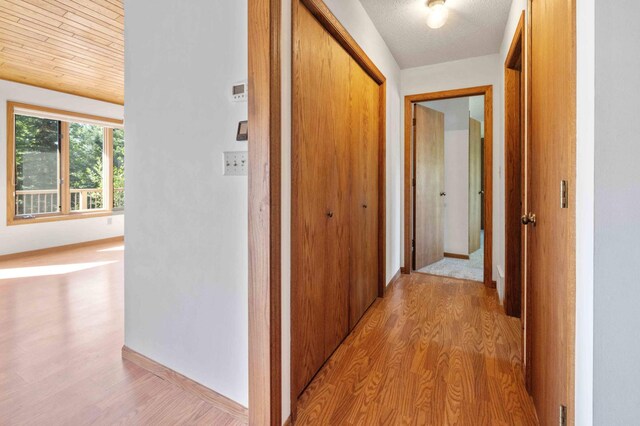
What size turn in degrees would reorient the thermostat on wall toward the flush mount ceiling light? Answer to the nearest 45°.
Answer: approximately 180°

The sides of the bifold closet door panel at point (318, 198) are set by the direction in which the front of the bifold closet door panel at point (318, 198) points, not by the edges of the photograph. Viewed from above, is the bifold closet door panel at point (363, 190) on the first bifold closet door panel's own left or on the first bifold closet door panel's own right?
on the first bifold closet door panel's own left

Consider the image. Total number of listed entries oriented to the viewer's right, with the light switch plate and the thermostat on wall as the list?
0

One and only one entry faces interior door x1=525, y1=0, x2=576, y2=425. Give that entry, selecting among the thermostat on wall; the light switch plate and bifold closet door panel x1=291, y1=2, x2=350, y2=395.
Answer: the bifold closet door panel

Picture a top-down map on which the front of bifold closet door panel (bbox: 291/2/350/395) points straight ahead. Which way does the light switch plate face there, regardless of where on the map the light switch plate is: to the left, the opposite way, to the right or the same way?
to the right

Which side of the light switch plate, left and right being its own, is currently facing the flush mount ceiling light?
back

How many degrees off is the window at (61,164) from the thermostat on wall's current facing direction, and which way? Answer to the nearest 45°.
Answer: approximately 90° to its right

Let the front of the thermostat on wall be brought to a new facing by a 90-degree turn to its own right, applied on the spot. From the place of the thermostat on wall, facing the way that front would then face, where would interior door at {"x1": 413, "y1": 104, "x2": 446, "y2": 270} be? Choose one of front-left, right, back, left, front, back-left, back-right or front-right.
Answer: right

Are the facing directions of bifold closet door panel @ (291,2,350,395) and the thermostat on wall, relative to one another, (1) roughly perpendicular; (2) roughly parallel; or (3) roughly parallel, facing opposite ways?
roughly perpendicular

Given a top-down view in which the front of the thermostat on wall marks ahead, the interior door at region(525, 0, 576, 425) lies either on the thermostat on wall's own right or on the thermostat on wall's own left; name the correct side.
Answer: on the thermostat on wall's own left

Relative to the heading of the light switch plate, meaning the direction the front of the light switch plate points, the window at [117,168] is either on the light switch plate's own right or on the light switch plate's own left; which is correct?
on the light switch plate's own right
